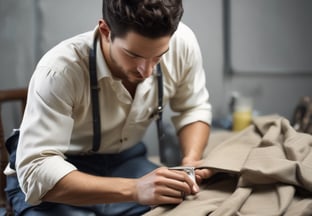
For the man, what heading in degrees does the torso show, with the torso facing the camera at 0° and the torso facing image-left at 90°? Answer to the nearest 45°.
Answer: approximately 315°

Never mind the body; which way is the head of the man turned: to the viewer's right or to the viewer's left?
to the viewer's right

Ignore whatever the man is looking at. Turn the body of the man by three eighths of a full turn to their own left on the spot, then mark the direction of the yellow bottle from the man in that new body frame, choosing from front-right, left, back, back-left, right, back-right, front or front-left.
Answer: front-right
